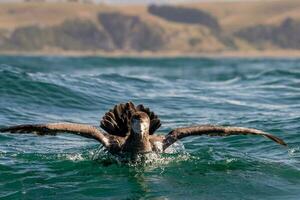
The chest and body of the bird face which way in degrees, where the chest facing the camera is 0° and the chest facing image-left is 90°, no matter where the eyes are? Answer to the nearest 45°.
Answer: approximately 0°
